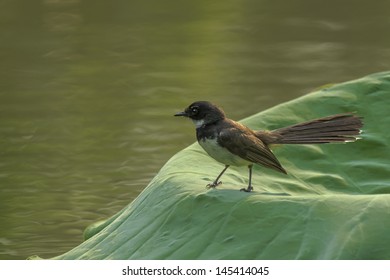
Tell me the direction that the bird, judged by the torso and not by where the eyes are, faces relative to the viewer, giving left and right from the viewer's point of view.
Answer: facing to the left of the viewer
